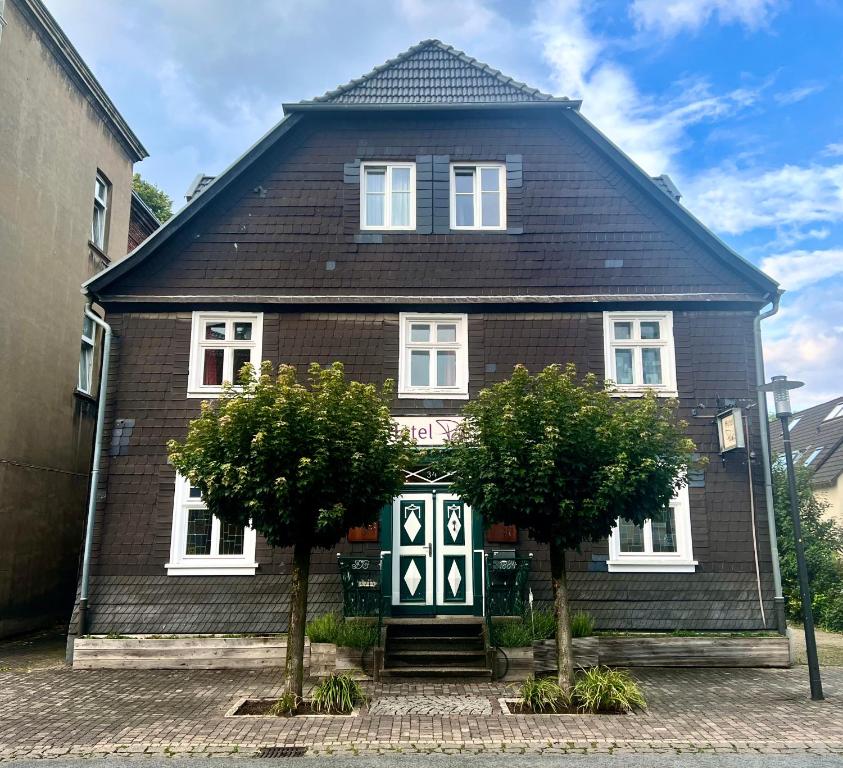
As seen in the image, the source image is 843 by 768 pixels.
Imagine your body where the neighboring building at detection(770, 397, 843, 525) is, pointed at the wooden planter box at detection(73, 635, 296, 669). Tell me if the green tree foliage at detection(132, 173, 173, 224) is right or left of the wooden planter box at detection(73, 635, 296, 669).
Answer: right

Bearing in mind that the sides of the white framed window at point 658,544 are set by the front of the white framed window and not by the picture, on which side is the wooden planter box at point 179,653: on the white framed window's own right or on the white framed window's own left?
on the white framed window's own right

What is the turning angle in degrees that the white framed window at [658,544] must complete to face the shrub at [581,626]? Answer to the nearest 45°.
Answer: approximately 45° to its right

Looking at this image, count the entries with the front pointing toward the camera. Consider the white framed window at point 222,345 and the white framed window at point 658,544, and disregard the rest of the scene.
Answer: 2

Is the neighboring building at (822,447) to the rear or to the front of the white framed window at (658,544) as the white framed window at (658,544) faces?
to the rear

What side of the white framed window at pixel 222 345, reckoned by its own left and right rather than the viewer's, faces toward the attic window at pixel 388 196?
left

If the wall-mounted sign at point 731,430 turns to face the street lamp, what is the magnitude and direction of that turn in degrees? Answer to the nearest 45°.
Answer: approximately 45° to its left

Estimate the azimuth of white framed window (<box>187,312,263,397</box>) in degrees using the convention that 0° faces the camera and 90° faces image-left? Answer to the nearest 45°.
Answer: approximately 0°
